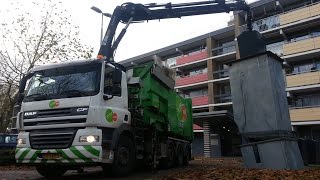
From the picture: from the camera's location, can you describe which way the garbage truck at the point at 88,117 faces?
facing the viewer and to the left of the viewer

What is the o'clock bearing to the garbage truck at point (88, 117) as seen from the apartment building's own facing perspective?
The garbage truck is roughly at 11 o'clock from the apartment building.

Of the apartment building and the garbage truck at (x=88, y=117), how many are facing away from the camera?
0

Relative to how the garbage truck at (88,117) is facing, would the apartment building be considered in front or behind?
behind
